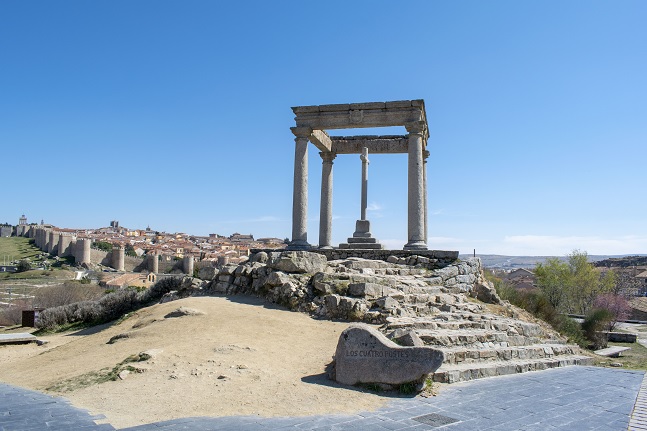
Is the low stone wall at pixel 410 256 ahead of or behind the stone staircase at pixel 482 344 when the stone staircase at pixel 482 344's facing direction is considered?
behind

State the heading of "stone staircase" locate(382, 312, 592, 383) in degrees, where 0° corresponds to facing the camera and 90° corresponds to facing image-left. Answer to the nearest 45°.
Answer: approximately 315°

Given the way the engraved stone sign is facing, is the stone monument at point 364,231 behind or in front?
behind

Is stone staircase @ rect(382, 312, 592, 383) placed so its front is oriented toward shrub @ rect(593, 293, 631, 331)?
no

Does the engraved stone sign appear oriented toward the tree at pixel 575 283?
no

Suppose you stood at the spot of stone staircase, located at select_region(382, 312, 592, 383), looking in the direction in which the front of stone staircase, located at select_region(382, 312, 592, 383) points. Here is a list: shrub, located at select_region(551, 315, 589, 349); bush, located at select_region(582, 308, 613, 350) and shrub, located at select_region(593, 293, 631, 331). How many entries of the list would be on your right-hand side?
0

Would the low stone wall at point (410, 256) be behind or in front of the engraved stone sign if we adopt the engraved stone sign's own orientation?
behind

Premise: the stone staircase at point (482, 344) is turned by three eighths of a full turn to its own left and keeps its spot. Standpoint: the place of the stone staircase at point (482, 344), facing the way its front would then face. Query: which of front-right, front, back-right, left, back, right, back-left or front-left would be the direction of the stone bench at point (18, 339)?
left

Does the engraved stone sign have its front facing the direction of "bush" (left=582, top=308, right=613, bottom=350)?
no

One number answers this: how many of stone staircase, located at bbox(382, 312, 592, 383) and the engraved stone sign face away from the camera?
0

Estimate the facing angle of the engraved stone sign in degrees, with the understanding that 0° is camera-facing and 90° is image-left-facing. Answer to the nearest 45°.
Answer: approximately 0°

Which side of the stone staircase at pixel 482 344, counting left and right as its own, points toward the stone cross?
back

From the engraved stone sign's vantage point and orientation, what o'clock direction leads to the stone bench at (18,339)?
The stone bench is roughly at 4 o'clock from the engraved stone sign.

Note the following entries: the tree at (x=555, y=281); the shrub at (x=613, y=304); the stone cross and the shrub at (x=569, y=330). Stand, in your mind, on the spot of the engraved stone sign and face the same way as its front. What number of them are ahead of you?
0

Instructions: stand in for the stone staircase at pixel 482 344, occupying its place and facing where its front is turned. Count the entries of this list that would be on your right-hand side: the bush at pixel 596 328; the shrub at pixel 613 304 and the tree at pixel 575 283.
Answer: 0

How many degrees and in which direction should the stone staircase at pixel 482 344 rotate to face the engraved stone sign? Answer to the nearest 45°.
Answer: approximately 90° to its right

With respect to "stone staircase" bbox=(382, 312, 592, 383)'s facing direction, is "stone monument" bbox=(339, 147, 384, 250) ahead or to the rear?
to the rear

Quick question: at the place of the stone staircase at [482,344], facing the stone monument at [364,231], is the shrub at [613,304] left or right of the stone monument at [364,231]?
right
